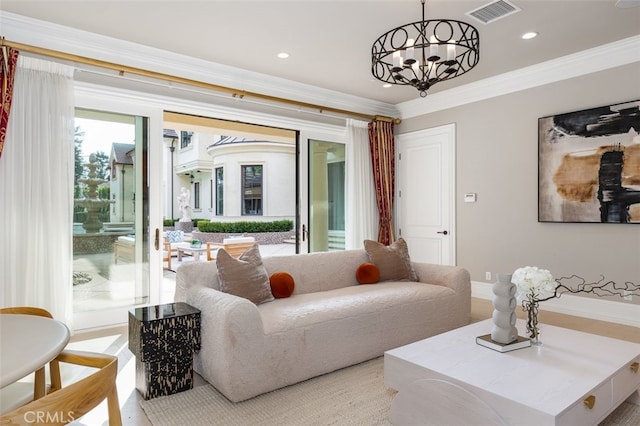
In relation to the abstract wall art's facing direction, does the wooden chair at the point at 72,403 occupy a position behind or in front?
in front

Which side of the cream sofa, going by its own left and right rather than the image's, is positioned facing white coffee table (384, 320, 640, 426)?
front

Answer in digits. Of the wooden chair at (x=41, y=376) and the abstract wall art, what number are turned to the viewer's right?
0

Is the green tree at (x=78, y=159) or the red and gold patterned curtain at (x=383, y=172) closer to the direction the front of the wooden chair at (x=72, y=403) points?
the green tree

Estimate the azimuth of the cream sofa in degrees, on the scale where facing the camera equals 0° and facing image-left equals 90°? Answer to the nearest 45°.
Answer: approximately 315°

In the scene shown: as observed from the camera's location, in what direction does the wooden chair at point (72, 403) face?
facing away from the viewer and to the left of the viewer

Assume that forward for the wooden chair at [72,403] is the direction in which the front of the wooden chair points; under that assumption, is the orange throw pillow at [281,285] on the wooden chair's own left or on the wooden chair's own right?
on the wooden chair's own right

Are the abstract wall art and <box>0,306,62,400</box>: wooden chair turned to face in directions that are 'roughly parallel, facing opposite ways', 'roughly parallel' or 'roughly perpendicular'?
roughly perpendicular

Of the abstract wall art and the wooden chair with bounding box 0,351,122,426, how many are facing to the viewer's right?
0

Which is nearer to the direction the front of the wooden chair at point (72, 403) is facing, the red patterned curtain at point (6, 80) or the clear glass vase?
the red patterned curtain

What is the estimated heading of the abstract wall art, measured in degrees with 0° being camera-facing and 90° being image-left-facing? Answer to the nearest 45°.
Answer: approximately 45°

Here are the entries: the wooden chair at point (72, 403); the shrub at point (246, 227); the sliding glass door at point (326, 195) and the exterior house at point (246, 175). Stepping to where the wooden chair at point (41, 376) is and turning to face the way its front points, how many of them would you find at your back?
3
